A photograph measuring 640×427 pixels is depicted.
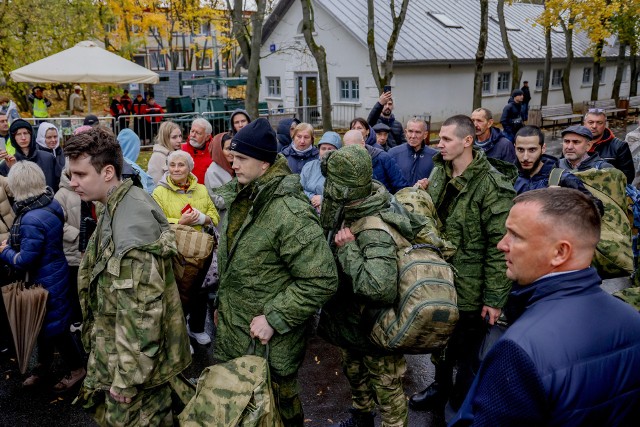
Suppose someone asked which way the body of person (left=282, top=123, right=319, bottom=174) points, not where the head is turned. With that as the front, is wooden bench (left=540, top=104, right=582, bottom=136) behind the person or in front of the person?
behind

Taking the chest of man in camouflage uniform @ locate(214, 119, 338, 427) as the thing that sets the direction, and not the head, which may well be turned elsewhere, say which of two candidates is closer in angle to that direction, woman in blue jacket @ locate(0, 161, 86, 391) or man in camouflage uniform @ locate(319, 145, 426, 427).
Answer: the woman in blue jacket

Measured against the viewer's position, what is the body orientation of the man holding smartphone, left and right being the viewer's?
facing the viewer

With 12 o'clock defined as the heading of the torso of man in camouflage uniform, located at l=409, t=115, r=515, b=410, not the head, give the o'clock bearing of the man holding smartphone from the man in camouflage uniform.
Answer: The man holding smartphone is roughly at 4 o'clock from the man in camouflage uniform.

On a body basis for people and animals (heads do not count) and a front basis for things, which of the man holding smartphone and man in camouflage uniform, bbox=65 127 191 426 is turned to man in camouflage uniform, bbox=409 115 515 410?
the man holding smartphone

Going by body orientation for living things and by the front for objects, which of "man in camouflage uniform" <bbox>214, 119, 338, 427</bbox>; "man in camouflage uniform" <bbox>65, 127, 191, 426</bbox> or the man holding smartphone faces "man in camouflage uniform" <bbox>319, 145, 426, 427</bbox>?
the man holding smartphone

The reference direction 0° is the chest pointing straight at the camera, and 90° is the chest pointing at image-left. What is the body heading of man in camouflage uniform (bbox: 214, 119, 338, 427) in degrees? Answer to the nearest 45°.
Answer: approximately 45°

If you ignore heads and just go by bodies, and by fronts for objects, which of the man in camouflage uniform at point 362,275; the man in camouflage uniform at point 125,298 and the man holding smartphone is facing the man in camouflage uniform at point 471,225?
the man holding smartphone

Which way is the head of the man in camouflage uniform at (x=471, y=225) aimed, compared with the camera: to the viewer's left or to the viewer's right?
to the viewer's left

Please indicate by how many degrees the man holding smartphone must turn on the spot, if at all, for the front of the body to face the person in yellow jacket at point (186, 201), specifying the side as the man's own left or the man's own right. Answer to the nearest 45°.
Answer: approximately 45° to the man's own right
